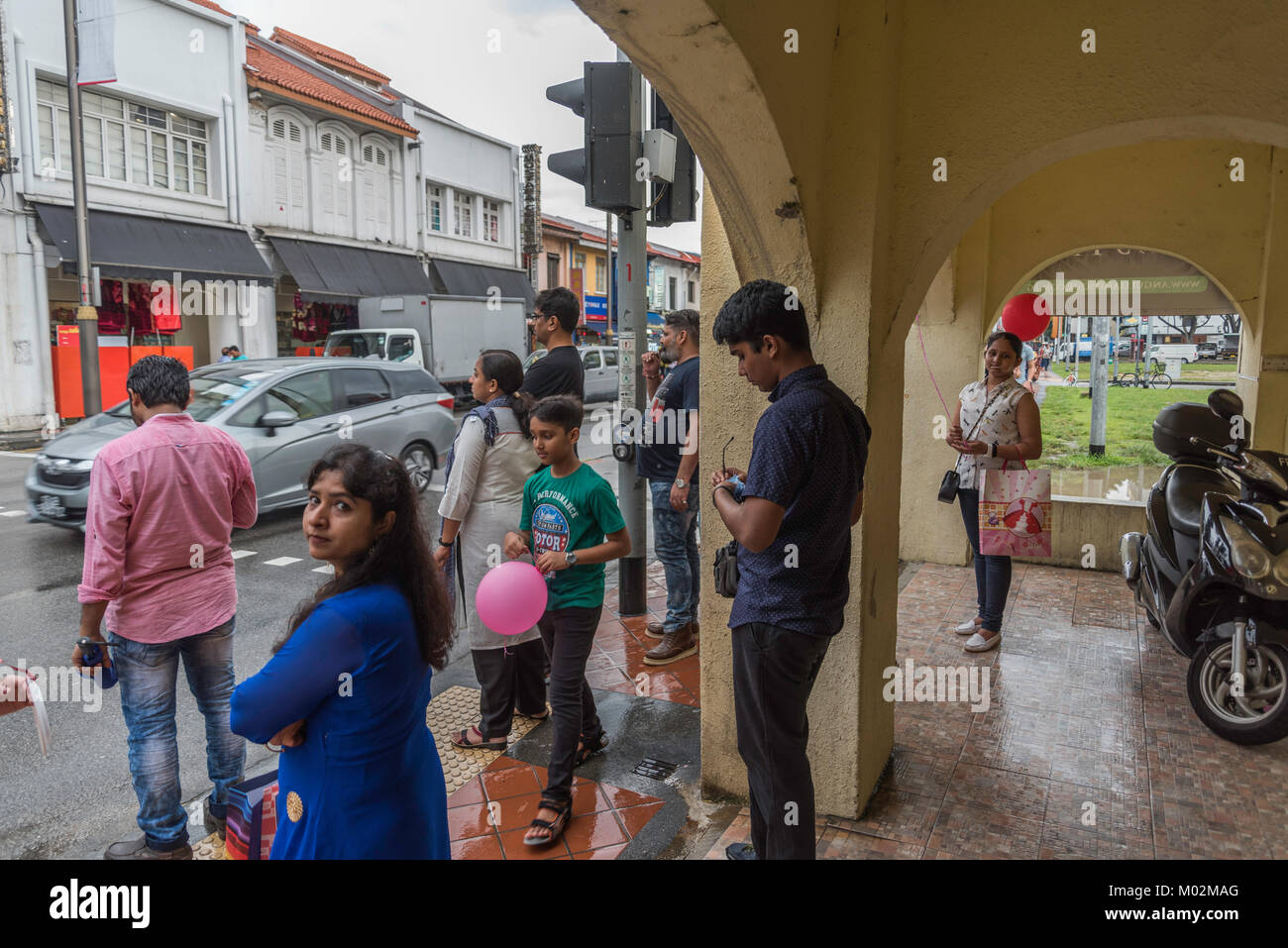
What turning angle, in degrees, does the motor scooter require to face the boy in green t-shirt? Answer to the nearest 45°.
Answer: approximately 90° to its right

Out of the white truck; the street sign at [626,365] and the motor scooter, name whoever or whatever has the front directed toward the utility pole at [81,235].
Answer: the white truck

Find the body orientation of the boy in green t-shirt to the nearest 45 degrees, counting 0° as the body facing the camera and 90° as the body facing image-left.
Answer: approximately 45°

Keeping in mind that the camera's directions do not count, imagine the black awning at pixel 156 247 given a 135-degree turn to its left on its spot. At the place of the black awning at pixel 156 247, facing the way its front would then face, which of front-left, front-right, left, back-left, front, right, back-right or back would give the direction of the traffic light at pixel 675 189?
back

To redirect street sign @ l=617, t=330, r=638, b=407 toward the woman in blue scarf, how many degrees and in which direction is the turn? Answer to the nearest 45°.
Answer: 0° — it already faces them

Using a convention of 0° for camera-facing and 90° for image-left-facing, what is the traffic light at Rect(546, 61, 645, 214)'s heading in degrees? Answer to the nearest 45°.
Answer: approximately 90°

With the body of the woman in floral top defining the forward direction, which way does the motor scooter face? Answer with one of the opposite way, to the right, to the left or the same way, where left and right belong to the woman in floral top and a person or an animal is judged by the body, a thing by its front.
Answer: to the left

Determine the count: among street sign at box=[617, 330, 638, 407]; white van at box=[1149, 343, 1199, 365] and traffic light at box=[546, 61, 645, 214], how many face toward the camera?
1

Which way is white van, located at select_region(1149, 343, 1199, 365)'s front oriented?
to the viewer's left

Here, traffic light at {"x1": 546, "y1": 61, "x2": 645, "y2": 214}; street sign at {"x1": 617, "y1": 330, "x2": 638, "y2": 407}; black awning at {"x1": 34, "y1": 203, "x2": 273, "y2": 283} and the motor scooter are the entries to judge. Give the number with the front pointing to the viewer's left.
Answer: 1

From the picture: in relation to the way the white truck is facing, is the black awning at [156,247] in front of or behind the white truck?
in front

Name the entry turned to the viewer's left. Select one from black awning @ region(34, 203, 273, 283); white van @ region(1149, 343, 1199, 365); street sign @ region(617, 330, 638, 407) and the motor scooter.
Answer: the white van

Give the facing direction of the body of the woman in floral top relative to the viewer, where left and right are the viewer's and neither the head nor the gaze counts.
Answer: facing the viewer and to the left of the viewer

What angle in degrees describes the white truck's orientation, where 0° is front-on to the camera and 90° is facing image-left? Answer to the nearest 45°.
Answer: approximately 45°
